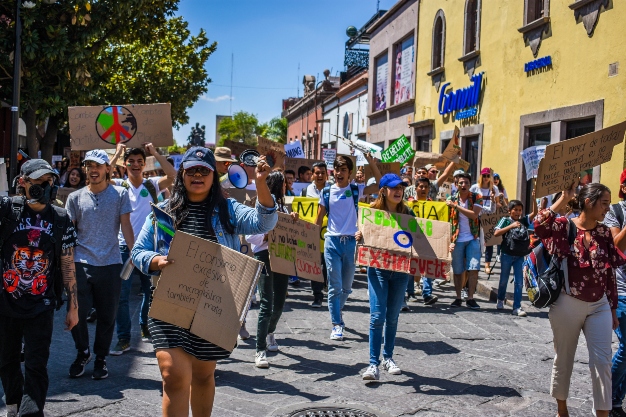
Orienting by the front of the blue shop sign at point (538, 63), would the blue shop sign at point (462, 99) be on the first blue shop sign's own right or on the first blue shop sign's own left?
on the first blue shop sign's own right

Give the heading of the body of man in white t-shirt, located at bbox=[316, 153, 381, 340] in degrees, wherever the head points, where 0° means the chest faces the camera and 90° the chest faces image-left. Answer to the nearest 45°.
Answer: approximately 0°

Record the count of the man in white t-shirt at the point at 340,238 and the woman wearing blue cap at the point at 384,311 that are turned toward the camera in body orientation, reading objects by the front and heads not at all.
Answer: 2

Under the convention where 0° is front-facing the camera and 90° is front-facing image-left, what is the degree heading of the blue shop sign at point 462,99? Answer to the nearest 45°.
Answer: approximately 45°

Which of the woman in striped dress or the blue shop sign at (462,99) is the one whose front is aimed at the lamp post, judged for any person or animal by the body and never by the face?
the blue shop sign

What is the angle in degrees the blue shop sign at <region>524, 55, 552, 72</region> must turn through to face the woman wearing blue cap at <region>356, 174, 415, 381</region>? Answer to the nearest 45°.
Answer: approximately 45° to its left
